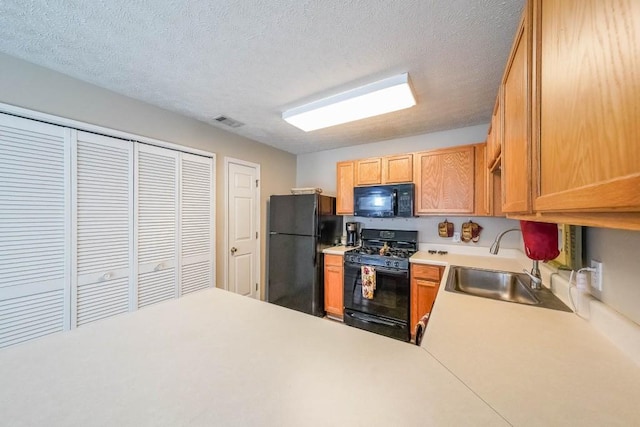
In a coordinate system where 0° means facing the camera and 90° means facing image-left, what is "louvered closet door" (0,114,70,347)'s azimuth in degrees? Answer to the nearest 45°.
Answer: approximately 315°

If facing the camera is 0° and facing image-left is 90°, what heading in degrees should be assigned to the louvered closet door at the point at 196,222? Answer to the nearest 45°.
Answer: approximately 315°

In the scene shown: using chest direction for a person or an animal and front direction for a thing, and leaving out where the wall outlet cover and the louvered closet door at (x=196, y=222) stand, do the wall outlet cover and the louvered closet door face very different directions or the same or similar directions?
very different directions

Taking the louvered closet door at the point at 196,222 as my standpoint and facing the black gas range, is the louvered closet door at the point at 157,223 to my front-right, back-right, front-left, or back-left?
back-right

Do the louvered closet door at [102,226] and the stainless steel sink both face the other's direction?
yes

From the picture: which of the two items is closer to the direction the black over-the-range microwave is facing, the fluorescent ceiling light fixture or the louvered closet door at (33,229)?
the fluorescent ceiling light fixture
